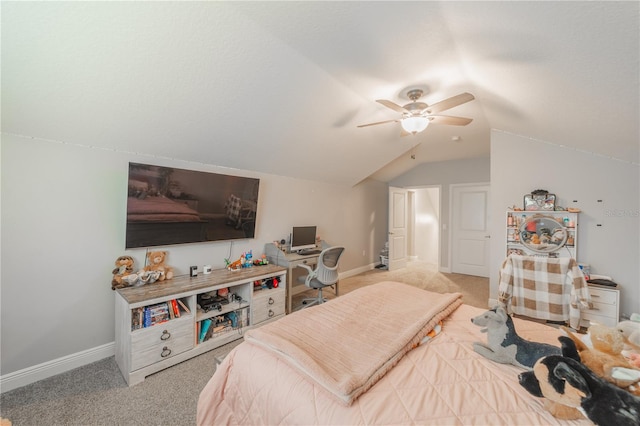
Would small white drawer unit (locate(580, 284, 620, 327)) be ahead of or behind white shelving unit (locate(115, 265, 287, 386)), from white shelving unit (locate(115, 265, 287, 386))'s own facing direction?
ahead

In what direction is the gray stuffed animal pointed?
to the viewer's left

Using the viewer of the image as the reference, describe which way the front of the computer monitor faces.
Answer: facing the viewer and to the right of the viewer

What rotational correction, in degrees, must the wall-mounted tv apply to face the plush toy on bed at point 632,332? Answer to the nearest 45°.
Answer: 0° — it already faces it

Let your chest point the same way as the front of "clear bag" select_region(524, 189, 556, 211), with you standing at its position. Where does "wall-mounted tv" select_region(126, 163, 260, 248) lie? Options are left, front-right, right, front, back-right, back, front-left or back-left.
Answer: front-right

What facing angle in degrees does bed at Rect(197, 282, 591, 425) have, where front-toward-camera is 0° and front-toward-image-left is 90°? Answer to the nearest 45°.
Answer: approximately 135°

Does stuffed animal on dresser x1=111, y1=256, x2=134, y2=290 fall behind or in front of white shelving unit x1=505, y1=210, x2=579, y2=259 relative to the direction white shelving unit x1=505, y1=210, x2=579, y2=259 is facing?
in front

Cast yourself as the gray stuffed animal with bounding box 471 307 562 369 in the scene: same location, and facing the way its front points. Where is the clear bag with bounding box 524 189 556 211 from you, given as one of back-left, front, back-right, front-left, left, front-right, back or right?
right

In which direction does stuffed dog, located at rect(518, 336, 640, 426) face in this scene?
to the viewer's left

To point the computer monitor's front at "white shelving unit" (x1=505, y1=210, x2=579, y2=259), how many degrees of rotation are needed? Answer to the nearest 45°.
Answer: approximately 45° to its left

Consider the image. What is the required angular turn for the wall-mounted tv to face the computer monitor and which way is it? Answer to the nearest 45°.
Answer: approximately 45° to its left

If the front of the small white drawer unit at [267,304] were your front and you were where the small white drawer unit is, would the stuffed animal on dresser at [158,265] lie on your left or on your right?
on your right
